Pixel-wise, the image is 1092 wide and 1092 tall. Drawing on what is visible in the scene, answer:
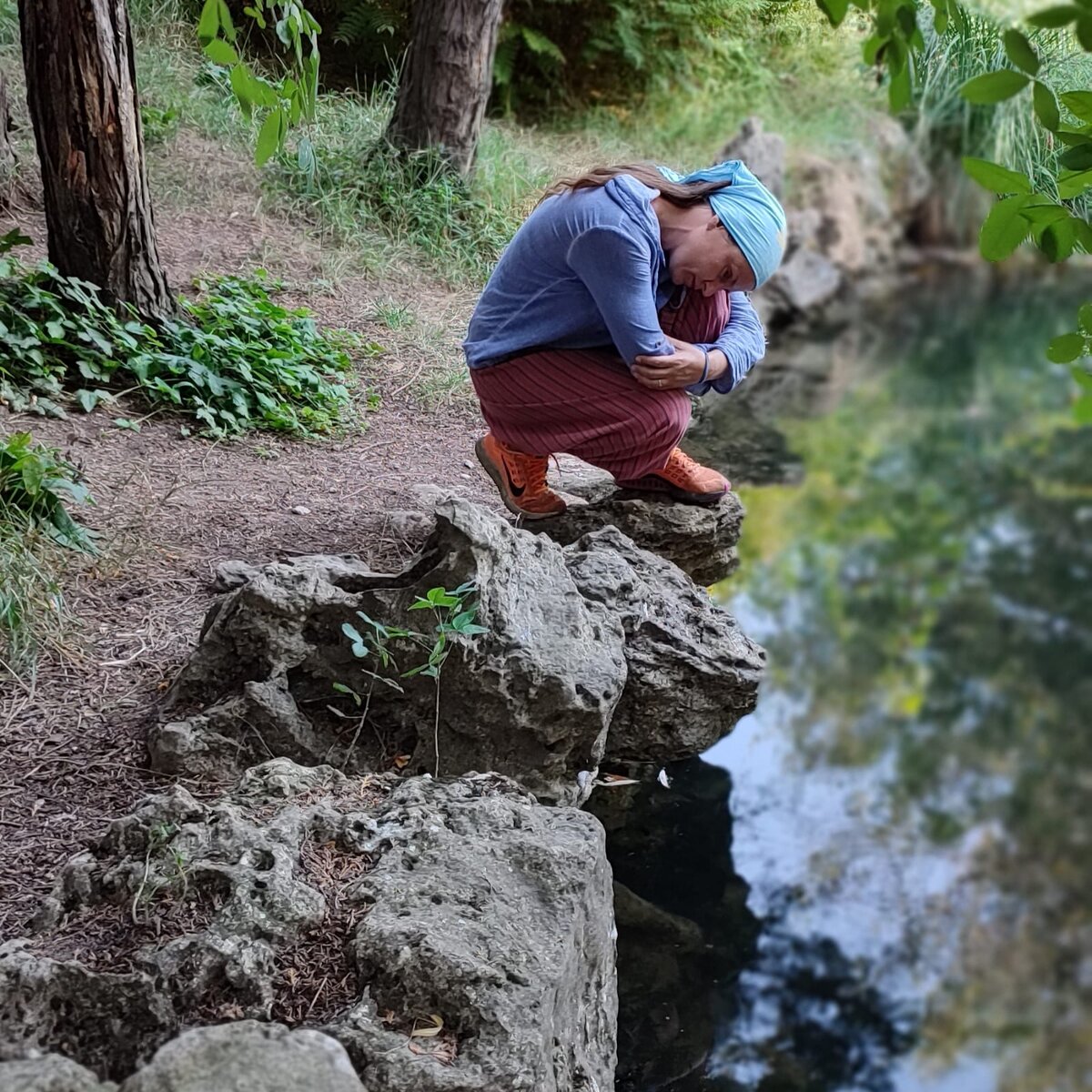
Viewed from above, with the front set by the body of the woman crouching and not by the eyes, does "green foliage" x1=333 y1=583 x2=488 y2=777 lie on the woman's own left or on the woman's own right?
on the woman's own right

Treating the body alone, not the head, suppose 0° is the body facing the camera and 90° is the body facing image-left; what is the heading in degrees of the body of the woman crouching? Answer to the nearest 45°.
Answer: approximately 270°

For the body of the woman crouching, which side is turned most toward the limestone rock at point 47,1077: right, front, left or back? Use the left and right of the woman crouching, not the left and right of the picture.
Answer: right

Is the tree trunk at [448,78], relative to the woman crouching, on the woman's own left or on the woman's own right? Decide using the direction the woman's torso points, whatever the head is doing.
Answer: on the woman's own left

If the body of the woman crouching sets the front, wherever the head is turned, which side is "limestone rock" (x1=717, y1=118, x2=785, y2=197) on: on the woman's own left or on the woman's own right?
on the woman's own left

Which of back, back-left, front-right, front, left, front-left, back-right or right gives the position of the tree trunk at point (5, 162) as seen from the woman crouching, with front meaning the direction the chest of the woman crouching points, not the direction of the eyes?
back-left

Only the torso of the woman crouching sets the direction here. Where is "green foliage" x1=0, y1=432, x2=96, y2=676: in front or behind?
behind

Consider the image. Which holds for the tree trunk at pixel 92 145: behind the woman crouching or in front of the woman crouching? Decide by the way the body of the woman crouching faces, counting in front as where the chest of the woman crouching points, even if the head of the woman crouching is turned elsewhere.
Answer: behind
